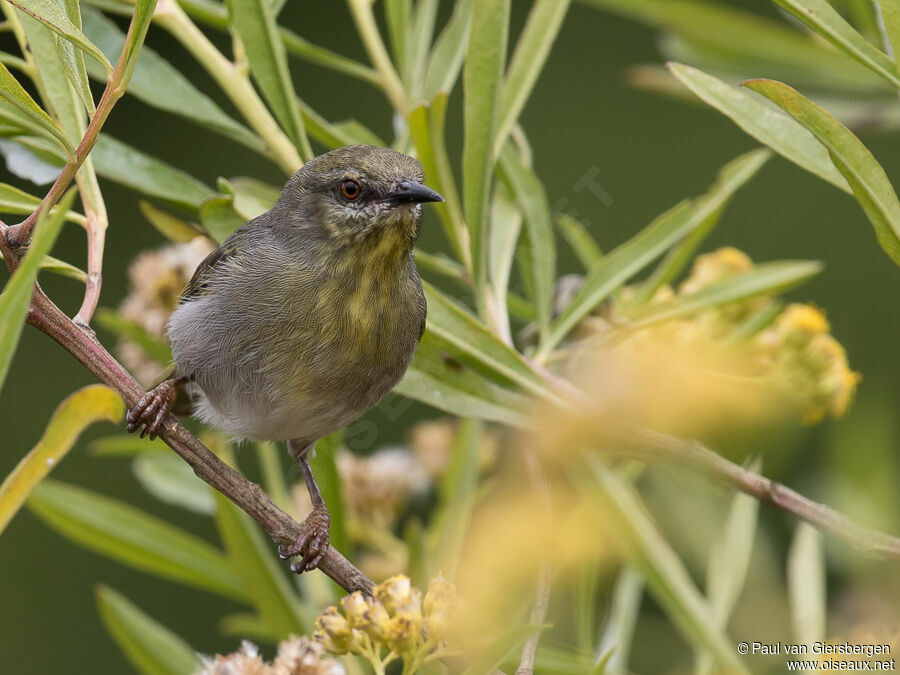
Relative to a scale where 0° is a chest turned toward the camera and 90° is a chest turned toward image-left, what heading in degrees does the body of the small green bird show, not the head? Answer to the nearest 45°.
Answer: approximately 315°

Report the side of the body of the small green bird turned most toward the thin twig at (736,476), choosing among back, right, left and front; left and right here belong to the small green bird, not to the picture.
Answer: left

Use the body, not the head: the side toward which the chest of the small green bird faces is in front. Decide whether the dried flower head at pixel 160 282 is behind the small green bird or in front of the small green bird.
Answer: behind
